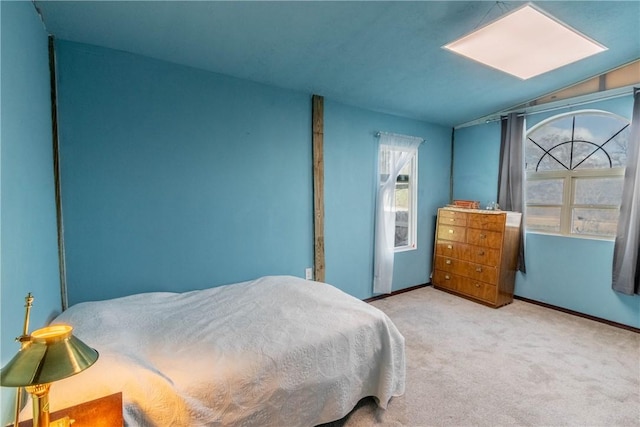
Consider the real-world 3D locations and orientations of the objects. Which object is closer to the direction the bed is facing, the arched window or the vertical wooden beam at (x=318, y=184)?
the arched window

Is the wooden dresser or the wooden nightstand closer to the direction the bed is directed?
the wooden dresser

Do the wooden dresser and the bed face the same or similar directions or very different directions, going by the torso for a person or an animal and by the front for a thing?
very different directions

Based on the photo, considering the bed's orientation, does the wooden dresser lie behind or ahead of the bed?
ahead

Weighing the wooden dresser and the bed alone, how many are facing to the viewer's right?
1

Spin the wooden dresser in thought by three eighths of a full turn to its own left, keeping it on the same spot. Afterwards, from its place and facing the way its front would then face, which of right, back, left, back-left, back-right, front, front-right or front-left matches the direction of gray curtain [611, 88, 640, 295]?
front

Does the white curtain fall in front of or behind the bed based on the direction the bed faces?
in front

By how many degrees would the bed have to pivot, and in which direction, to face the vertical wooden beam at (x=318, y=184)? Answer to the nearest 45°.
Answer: approximately 45° to its left

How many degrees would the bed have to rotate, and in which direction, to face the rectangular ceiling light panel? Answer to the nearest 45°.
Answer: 0° — it already faces it

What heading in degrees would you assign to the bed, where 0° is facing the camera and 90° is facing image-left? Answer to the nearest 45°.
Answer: approximately 270°

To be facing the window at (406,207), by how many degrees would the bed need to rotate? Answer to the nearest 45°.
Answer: approximately 45° to its left
